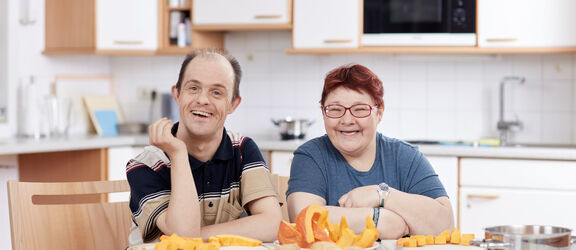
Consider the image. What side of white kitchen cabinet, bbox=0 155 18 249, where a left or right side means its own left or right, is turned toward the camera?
front

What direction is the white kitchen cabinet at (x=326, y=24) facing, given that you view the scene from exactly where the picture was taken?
facing the viewer

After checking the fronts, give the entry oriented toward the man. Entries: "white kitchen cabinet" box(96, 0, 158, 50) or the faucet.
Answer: the white kitchen cabinet

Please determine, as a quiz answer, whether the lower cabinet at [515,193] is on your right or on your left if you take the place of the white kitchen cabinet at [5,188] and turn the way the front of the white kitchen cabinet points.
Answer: on your left

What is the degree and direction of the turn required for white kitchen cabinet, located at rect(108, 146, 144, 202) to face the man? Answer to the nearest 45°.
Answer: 0° — it already faces them

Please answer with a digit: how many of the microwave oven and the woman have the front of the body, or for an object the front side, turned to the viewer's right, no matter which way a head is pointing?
0

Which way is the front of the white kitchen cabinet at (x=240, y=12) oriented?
toward the camera

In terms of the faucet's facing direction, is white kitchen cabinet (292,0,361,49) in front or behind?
behind

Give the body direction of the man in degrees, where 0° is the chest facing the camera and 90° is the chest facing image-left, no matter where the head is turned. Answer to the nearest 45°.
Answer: approximately 0°
